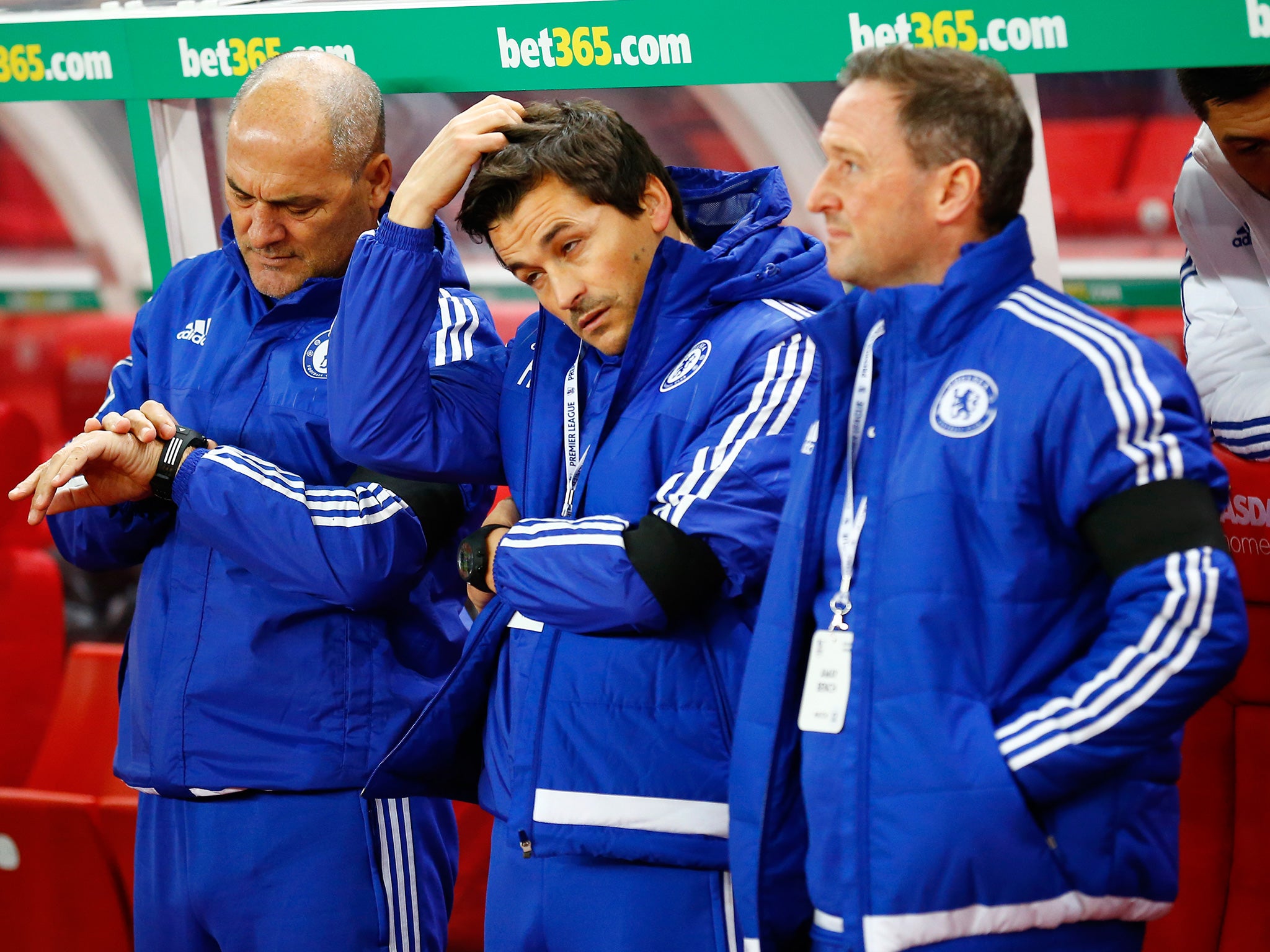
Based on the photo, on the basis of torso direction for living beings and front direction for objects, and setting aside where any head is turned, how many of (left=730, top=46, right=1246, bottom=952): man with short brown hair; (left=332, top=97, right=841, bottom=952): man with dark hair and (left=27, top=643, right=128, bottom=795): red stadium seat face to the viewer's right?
0

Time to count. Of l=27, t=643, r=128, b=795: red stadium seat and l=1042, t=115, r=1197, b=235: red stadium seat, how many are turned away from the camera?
0

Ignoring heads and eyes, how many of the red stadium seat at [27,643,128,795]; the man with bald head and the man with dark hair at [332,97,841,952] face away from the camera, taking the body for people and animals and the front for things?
0

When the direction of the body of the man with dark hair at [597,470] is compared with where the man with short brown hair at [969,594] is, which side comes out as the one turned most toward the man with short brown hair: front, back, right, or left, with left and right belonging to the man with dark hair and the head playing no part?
left

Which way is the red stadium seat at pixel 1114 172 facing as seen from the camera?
toward the camera

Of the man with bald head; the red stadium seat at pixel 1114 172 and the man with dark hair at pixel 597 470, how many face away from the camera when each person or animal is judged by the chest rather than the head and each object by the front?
0

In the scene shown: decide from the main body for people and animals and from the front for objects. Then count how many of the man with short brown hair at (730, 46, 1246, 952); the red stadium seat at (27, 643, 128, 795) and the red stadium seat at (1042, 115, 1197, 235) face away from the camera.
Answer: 0

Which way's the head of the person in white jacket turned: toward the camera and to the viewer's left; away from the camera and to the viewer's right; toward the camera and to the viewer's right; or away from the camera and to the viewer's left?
toward the camera and to the viewer's left

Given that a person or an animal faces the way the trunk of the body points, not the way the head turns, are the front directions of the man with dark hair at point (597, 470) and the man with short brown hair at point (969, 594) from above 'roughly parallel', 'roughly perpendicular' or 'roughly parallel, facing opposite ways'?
roughly parallel

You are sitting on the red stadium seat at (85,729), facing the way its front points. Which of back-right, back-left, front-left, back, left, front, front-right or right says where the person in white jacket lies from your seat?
left

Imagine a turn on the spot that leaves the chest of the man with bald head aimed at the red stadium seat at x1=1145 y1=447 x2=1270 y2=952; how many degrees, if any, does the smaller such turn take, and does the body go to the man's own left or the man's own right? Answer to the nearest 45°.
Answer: approximately 135° to the man's own left

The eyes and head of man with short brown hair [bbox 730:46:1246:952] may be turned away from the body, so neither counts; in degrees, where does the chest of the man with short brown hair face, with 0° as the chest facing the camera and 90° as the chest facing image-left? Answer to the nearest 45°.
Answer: approximately 45°

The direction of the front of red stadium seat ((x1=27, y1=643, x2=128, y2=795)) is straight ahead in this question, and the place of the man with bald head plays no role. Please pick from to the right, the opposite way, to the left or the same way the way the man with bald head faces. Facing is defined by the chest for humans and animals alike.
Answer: the same way

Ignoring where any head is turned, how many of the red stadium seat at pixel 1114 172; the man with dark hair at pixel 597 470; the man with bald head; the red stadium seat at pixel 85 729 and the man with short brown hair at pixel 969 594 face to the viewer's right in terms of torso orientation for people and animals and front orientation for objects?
0

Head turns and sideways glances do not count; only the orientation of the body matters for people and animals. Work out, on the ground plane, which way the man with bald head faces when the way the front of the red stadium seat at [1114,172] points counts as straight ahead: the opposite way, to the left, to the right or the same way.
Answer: the same way

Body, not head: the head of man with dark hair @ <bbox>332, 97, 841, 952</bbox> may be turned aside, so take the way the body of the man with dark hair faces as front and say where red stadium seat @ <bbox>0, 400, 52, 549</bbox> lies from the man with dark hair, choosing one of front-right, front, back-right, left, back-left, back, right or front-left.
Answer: right

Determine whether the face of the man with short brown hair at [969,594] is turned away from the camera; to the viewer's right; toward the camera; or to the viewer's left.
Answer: to the viewer's left
